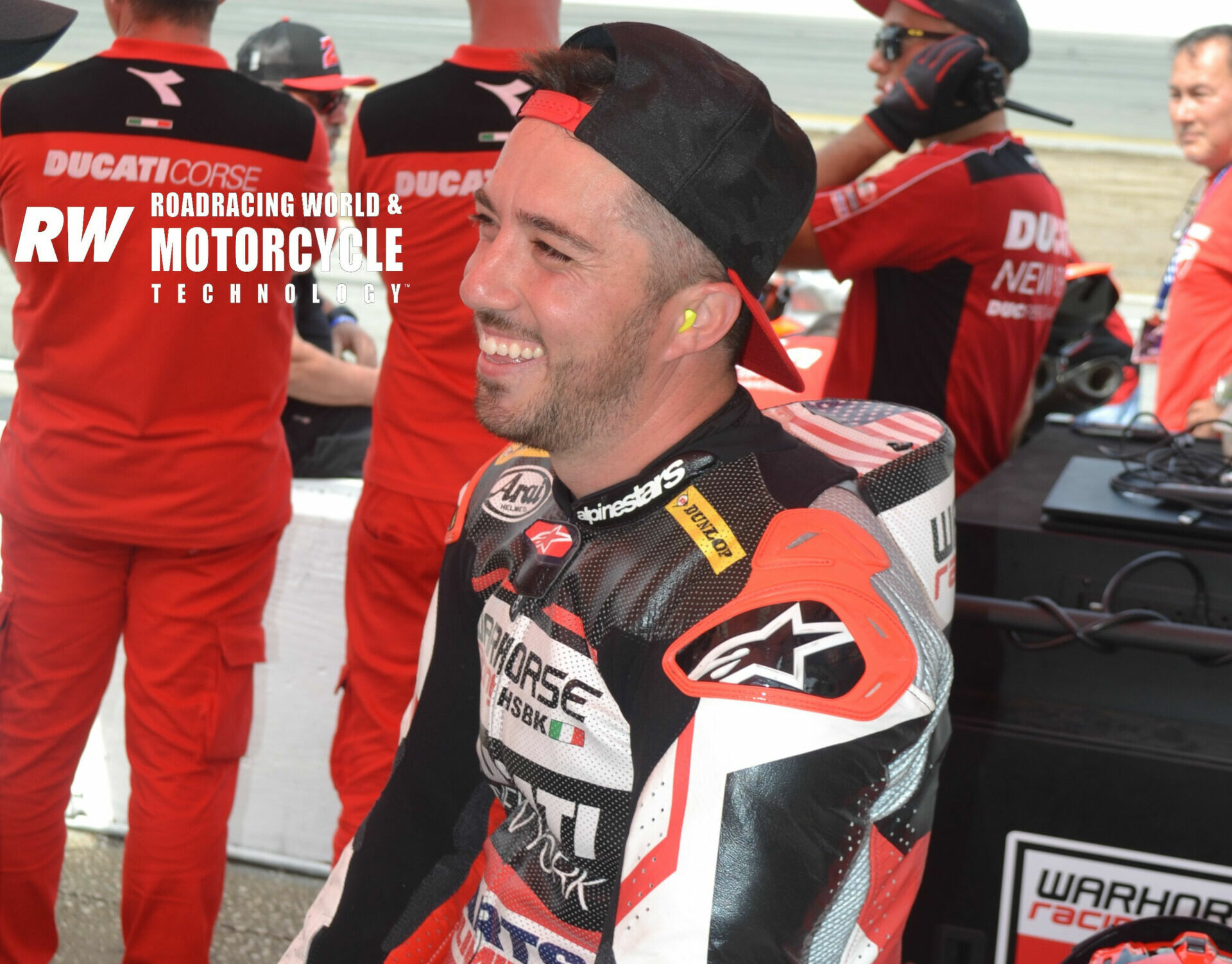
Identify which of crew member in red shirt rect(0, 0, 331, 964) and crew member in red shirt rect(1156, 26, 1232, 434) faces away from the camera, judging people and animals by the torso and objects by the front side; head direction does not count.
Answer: crew member in red shirt rect(0, 0, 331, 964)

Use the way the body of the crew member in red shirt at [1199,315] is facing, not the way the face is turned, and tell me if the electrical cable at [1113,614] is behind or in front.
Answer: in front

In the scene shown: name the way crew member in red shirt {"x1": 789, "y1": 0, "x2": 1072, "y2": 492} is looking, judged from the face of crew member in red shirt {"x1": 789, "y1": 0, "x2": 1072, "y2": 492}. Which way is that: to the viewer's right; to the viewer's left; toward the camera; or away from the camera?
to the viewer's left

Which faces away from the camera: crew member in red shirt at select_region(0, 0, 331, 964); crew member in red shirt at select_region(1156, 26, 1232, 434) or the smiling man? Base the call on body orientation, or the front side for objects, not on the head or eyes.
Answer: crew member in red shirt at select_region(0, 0, 331, 964)

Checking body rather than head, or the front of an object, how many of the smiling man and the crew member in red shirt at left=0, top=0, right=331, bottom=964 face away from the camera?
1

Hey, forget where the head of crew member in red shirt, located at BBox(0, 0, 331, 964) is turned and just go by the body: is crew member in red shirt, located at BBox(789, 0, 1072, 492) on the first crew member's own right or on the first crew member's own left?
on the first crew member's own right

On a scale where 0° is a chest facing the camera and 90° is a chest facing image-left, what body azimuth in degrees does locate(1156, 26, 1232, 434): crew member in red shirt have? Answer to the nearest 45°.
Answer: approximately 45°

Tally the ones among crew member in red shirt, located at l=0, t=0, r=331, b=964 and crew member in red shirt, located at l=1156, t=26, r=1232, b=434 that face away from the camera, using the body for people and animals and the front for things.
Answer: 1

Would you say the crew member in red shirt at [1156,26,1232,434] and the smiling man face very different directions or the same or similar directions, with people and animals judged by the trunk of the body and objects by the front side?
same or similar directions

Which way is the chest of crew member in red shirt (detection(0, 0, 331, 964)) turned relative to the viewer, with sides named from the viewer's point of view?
facing away from the viewer

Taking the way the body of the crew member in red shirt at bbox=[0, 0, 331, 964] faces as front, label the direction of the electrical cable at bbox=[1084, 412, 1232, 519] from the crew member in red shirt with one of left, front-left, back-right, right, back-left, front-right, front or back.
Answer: back-right
